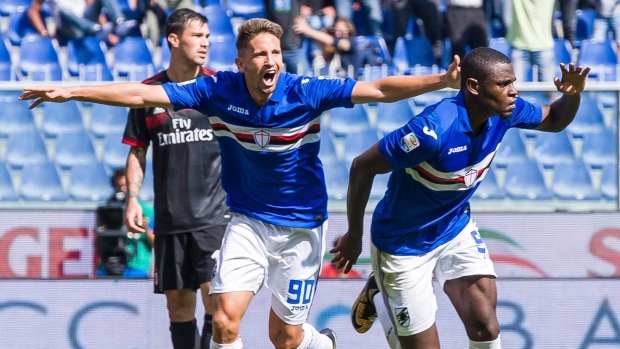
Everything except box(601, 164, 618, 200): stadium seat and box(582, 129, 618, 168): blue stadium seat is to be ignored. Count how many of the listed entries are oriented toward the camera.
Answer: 2

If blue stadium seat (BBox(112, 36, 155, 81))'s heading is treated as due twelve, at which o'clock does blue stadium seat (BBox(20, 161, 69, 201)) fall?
blue stadium seat (BBox(20, 161, 69, 201)) is roughly at 1 o'clock from blue stadium seat (BBox(112, 36, 155, 81)).

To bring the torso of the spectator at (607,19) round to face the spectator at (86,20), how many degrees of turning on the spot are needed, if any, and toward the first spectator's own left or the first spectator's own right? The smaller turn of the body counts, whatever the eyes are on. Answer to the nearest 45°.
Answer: approximately 90° to the first spectator's own right

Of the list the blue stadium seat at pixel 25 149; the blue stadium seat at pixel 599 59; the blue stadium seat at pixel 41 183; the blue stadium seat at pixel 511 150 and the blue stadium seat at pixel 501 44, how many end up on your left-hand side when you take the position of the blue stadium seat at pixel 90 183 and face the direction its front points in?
3

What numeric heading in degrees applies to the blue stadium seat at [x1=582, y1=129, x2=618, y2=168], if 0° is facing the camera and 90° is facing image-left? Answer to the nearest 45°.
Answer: approximately 0°
